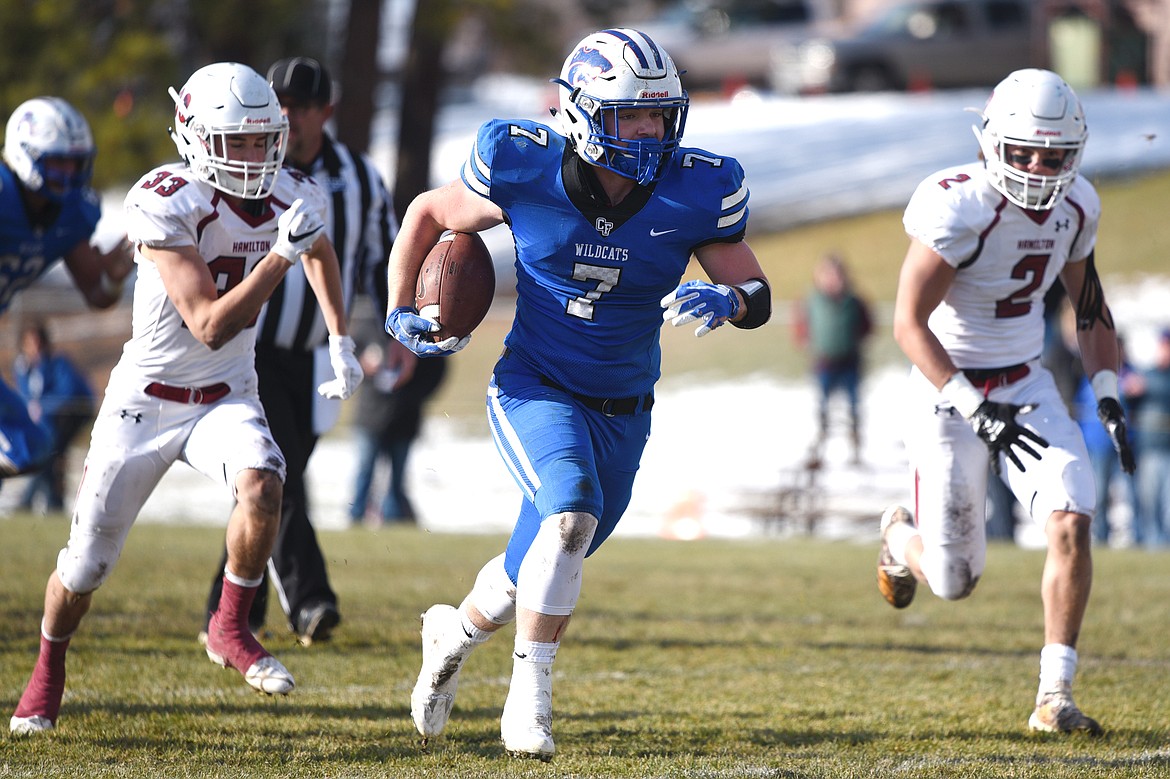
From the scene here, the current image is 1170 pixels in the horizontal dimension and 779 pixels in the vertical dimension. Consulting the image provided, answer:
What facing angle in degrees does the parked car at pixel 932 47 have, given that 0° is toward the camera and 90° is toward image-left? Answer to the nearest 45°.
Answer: approximately 45°

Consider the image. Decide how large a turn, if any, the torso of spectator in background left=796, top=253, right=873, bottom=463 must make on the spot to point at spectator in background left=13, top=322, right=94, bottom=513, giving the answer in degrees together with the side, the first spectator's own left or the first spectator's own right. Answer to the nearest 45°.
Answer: approximately 90° to the first spectator's own right

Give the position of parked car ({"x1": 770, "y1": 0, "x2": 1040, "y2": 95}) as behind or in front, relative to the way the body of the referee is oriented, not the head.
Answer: behind

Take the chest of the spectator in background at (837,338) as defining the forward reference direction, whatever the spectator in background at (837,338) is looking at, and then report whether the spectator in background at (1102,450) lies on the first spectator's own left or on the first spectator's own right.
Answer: on the first spectator's own left

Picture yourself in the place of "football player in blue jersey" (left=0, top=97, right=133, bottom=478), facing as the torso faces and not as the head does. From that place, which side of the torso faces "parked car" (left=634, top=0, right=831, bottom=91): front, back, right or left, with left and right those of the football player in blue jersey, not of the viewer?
back

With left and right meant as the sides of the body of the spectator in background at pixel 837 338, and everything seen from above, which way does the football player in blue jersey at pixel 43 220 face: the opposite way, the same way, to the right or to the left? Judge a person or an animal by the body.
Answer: to the left

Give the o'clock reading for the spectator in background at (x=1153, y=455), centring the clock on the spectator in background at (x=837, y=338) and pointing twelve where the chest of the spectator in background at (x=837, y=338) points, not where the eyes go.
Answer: the spectator in background at (x=1153, y=455) is roughly at 10 o'clock from the spectator in background at (x=837, y=338).

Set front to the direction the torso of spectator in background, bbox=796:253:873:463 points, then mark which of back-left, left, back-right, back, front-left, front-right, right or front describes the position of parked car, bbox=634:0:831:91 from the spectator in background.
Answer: back
